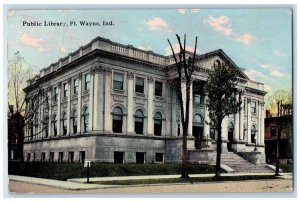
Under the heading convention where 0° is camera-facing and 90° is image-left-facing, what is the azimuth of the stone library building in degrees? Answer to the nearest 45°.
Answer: approximately 315°

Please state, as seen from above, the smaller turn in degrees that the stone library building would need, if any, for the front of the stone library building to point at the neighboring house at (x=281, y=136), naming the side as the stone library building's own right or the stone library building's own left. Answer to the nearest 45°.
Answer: approximately 45° to the stone library building's own left
